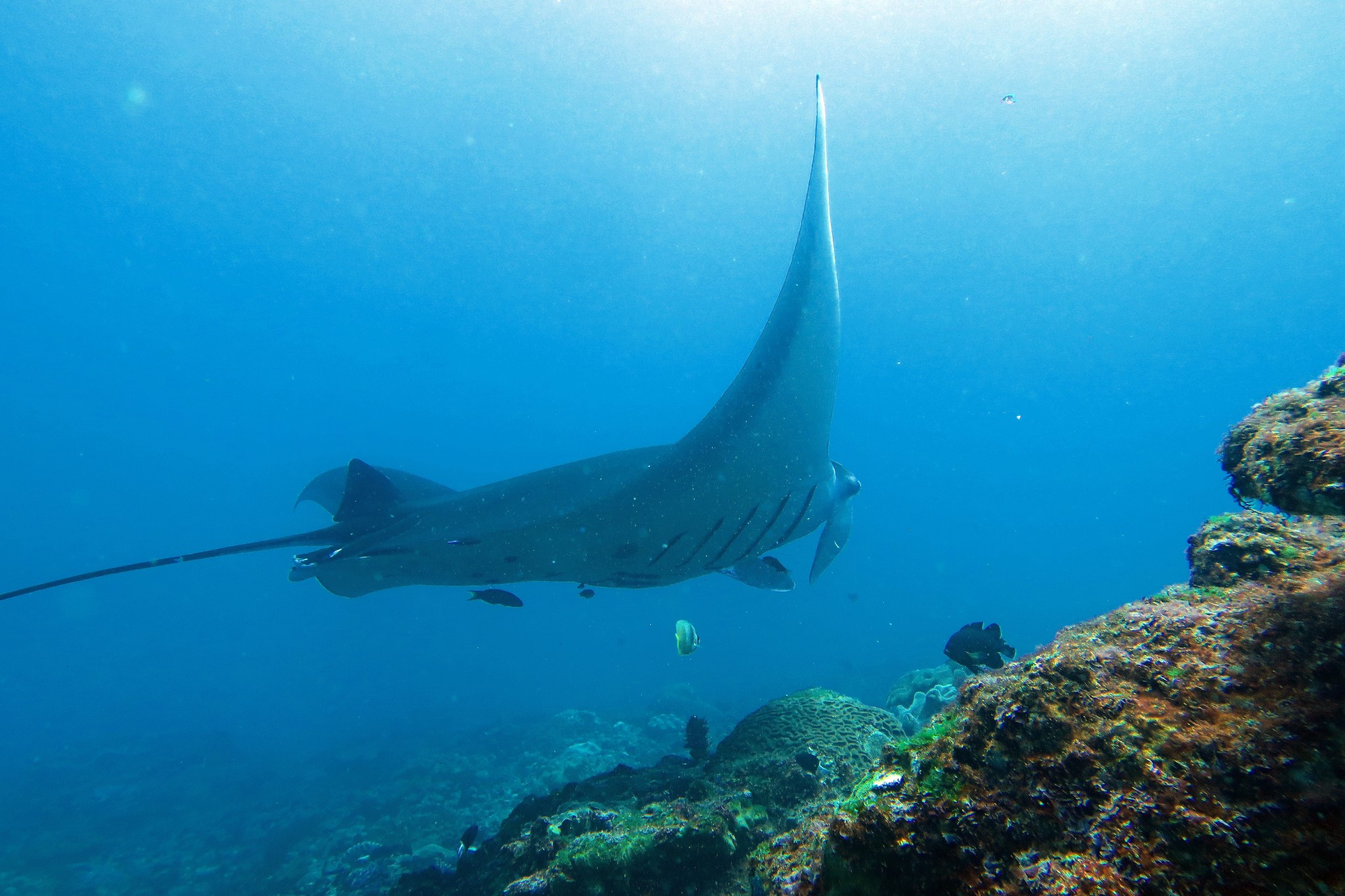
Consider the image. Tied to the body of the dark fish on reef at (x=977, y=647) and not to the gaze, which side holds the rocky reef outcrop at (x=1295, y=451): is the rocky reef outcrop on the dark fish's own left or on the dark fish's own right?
on the dark fish's own left

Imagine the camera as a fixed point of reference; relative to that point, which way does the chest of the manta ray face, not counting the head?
to the viewer's right

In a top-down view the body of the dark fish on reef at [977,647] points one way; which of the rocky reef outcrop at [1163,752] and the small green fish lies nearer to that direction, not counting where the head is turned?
the small green fish

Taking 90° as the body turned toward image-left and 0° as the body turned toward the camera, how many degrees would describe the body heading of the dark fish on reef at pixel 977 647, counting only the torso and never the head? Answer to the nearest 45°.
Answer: approximately 90°

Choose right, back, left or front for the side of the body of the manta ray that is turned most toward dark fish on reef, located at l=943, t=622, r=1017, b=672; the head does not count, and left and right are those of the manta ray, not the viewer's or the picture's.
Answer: front

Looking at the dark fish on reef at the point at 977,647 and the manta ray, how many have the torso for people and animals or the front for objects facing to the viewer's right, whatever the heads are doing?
1

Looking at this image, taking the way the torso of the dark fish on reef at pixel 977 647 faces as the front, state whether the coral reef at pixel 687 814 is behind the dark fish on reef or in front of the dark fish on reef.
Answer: in front

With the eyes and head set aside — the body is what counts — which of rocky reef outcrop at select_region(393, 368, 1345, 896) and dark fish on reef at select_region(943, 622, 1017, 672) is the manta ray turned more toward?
the dark fish on reef
